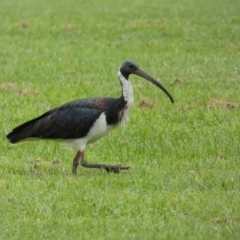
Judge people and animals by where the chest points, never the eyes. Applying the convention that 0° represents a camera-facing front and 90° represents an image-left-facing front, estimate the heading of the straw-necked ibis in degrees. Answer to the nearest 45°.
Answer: approximately 270°
